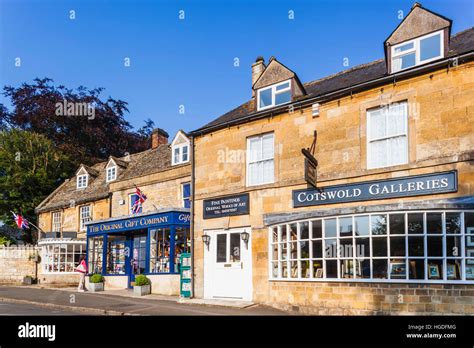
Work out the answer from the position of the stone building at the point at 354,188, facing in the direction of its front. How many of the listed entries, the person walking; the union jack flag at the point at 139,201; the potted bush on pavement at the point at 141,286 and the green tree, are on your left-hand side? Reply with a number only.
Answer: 0

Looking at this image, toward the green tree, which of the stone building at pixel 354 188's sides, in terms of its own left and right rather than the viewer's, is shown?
right

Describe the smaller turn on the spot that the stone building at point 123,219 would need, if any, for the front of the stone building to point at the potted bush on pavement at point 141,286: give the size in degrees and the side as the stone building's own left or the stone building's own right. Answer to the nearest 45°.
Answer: approximately 45° to the stone building's own left

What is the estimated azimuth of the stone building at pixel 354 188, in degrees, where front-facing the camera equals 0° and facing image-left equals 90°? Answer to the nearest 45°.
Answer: approximately 45°

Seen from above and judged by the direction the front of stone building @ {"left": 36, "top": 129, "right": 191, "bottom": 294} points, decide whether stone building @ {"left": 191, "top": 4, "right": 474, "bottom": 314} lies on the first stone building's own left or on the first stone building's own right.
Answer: on the first stone building's own left

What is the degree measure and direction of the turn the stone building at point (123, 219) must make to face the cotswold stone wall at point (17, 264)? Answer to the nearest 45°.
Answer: approximately 90° to its right

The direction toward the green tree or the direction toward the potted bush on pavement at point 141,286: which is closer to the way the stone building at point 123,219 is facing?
the potted bush on pavement

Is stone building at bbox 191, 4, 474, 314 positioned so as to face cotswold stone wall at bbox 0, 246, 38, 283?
no

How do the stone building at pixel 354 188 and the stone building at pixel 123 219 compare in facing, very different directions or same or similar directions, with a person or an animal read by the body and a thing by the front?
same or similar directions

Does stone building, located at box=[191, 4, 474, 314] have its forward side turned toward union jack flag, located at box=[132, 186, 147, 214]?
no

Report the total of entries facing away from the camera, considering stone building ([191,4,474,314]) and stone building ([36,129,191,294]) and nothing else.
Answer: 0
